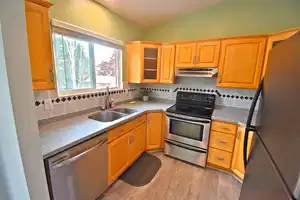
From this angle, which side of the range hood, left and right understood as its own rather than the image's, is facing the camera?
front

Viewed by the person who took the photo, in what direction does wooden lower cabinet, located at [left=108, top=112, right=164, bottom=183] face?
facing the viewer and to the right of the viewer

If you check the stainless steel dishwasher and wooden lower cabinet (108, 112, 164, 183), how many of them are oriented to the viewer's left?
0

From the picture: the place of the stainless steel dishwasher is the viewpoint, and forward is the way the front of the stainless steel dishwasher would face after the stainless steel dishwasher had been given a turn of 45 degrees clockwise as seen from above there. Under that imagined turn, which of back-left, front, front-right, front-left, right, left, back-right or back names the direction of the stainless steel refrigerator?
front-left

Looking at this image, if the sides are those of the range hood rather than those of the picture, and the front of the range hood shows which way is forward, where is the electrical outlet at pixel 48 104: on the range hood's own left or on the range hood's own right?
on the range hood's own right

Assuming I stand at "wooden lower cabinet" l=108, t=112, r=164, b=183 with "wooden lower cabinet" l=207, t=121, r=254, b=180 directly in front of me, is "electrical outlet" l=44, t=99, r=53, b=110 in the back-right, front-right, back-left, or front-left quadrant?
back-right

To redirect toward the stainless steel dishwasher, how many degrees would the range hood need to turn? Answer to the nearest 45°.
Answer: approximately 45° to its right

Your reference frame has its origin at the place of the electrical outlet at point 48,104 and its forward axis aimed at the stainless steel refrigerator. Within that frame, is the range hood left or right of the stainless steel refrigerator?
left

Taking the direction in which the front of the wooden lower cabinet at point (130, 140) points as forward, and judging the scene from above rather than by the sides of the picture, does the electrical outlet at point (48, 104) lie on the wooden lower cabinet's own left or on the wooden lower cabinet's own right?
on the wooden lower cabinet's own right

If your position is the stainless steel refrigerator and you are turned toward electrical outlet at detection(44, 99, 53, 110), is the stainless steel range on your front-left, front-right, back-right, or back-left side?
front-right

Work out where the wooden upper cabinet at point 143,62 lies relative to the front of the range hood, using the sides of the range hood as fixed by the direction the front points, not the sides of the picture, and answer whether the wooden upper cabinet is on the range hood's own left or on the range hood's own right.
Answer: on the range hood's own right

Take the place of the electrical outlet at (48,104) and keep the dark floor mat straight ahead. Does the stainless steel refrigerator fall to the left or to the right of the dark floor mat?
right

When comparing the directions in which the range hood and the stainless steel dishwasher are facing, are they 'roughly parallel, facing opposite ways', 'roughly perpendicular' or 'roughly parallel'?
roughly perpendicular

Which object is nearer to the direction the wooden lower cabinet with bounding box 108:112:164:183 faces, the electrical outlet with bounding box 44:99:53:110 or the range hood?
the range hood

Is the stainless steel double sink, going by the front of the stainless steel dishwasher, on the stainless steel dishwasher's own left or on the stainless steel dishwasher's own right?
on the stainless steel dishwasher's own left
